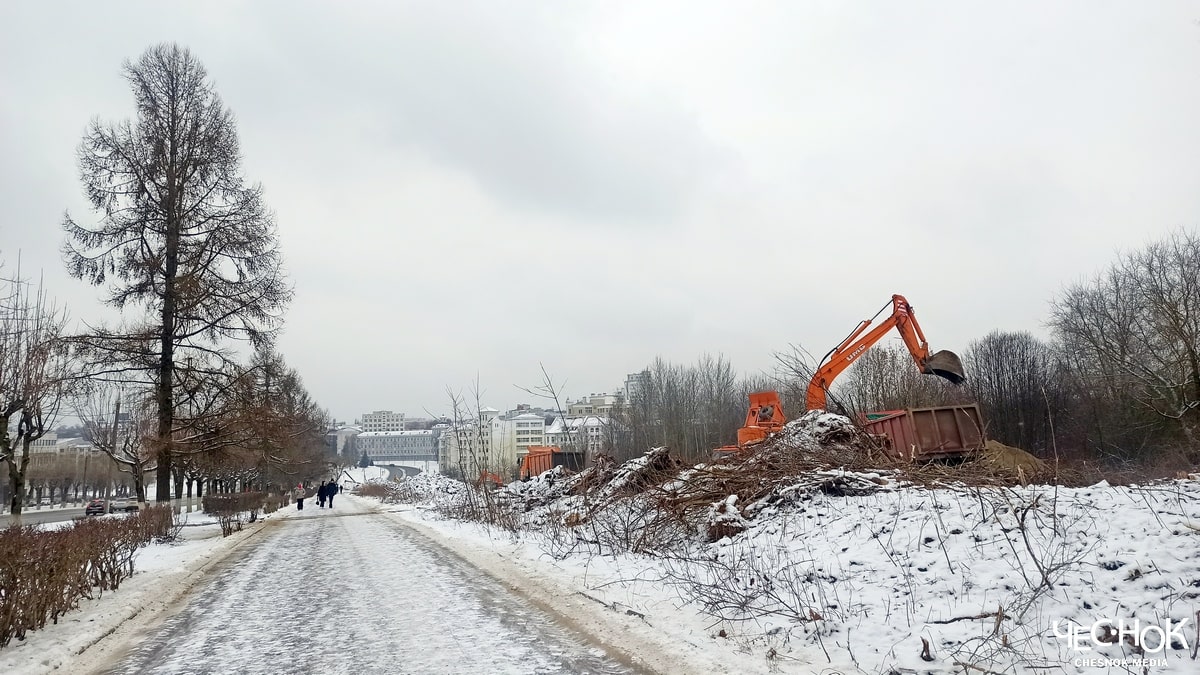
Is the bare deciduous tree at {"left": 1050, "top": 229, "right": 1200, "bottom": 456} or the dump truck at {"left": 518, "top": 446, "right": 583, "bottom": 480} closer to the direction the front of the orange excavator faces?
the bare deciduous tree

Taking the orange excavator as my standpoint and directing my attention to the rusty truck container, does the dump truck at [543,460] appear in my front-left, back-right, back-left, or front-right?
back-left

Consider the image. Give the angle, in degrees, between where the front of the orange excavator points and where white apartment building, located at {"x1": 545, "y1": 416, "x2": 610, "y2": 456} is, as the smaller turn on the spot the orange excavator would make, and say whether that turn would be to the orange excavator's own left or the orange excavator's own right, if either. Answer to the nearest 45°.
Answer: approximately 135° to the orange excavator's own left

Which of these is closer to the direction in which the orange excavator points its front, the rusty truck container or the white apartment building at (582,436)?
the rusty truck container

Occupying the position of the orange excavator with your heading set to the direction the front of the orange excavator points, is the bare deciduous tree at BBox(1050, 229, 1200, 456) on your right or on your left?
on your left

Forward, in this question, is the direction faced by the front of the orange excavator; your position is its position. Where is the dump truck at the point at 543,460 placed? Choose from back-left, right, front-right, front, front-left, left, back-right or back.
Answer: back-left

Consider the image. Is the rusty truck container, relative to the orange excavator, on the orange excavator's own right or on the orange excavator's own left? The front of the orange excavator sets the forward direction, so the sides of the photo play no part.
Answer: on the orange excavator's own right

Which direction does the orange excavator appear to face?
to the viewer's right

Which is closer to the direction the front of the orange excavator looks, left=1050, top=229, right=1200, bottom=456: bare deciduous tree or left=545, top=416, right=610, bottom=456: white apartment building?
the bare deciduous tree
